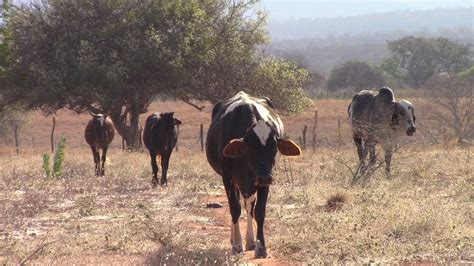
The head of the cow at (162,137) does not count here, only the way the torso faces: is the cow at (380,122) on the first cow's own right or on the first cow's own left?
on the first cow's own left

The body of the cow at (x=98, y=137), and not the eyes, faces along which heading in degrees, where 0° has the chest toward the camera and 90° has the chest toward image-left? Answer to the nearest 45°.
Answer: approximately 0°

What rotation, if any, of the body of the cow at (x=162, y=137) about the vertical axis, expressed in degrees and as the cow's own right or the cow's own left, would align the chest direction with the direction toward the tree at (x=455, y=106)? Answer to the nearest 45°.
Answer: approximately 135° to the cow's own left

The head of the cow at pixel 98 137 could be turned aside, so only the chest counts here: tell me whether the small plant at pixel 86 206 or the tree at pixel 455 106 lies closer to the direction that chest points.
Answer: the small plant

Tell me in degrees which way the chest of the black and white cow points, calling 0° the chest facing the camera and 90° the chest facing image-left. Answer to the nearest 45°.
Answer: approximately 0°

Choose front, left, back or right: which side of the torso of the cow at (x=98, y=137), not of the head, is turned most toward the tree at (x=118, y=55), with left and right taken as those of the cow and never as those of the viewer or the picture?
back

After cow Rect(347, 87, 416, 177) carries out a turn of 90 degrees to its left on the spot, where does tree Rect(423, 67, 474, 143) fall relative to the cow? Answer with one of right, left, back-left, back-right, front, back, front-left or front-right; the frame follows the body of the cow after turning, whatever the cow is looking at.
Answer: front-left

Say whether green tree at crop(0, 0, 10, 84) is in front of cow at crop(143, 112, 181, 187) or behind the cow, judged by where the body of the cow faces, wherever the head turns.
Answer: behind

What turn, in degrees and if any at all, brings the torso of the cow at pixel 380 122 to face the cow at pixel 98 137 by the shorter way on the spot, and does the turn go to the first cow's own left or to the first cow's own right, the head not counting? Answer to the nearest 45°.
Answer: approximately 135° to the first cow's own right
